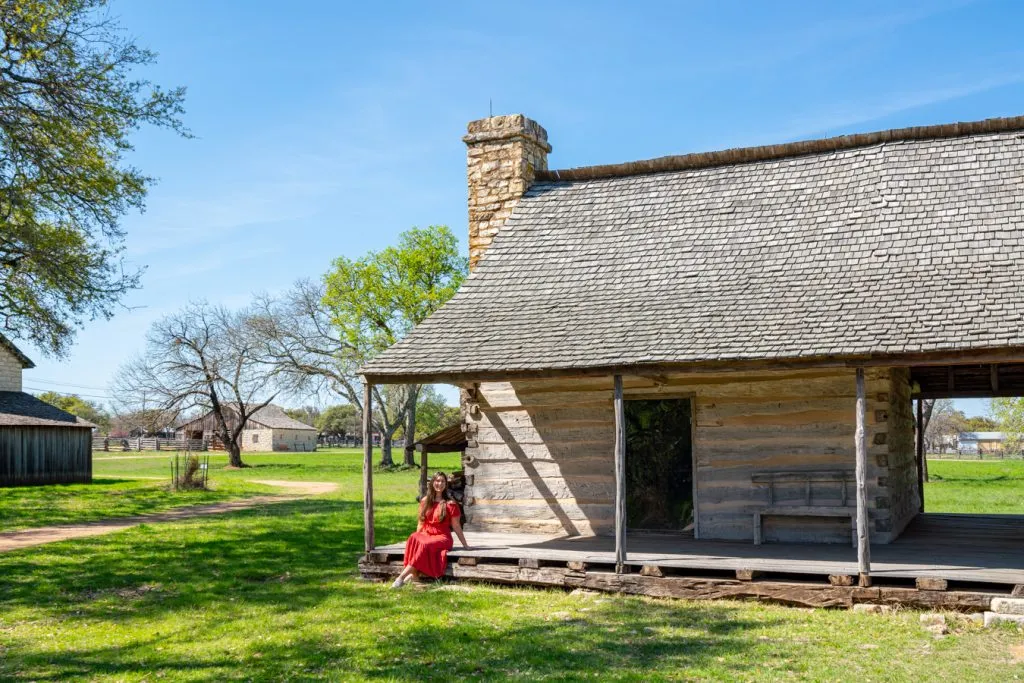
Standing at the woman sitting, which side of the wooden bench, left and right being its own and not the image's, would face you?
right

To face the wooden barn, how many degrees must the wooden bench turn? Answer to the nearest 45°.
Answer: approximately 135° to its right

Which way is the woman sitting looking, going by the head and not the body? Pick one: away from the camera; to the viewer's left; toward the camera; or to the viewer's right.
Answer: toward the camera

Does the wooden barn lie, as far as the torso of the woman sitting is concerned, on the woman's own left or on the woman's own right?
on the woman's own right

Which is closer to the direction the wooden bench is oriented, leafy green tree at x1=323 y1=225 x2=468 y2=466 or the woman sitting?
the woman sitting

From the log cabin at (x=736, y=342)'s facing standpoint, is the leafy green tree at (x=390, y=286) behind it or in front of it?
behind

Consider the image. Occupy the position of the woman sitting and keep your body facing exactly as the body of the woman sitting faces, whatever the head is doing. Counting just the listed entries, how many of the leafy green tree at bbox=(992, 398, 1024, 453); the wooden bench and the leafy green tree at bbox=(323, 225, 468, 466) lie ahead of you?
0

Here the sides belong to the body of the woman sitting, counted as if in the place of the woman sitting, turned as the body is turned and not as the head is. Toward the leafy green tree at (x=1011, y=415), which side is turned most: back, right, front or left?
back

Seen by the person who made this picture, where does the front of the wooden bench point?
facing the viewer

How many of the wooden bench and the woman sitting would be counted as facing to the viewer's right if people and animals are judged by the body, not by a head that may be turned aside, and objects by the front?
0
